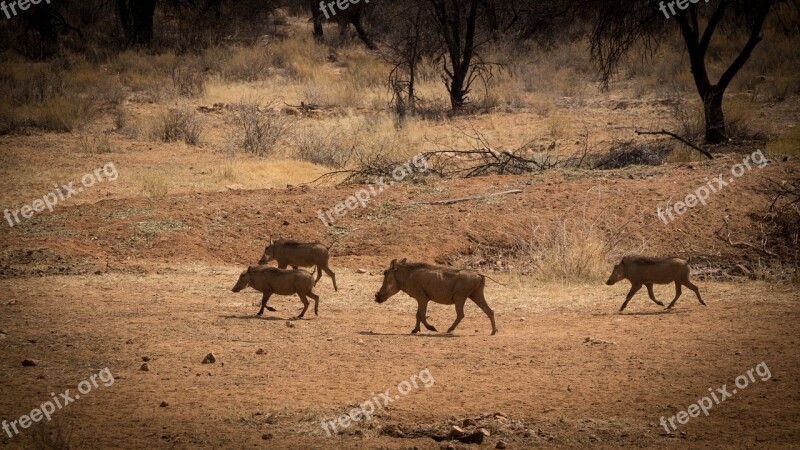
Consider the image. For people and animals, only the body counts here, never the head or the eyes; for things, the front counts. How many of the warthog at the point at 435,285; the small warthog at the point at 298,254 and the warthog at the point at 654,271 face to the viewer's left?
3

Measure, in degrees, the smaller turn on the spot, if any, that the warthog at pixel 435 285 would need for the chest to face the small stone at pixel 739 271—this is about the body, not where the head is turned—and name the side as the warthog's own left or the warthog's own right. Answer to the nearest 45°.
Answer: approximately 135° to the warthog's own right

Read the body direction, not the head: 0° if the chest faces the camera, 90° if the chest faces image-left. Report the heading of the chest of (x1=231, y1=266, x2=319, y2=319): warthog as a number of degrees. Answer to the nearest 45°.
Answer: approximately 90°

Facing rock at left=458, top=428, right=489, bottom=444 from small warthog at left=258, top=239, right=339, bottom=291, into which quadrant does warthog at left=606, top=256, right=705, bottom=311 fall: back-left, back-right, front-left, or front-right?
front-left

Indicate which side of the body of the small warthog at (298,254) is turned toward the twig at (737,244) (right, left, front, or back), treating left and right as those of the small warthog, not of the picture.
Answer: back

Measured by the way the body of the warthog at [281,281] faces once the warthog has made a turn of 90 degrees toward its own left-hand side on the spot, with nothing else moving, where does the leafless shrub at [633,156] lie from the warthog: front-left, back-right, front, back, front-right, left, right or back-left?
back-left

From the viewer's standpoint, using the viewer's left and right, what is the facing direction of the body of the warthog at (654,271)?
facing to the left of the viewer

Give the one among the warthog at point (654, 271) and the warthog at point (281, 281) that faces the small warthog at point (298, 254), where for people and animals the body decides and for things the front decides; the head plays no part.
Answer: the warthog at point (654, 271)

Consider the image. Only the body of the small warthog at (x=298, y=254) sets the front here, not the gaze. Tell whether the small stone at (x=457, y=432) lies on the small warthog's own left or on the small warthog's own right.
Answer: on the small warthog's own left

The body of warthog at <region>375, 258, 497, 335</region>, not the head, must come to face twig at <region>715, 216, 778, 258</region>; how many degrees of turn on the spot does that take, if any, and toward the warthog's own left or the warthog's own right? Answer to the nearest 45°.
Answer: approximately 135° to the warthog's own right

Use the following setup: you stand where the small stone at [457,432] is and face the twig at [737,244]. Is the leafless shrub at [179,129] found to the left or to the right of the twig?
left

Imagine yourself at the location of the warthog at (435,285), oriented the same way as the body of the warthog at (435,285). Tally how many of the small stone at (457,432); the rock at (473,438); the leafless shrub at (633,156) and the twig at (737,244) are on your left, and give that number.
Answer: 2

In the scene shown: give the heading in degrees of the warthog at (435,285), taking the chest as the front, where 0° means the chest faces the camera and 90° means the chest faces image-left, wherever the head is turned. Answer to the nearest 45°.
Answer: approximately 90°

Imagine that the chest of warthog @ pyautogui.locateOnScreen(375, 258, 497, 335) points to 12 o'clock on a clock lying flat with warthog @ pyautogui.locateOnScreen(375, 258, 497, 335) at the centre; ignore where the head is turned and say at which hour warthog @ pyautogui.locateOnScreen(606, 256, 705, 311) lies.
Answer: warthog @ pyautogui.locateOnScreen(606, 256, 705, 311) is roughly at 5 o'clock from warthog @ pyautogui.locateOnScreen(375, 258, 497, 335).

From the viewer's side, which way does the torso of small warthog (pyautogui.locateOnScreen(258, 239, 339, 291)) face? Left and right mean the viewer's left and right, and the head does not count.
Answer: facing to the left of the viewer

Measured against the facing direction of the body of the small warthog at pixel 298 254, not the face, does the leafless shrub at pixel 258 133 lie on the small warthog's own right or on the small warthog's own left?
on the small warthog's own right
